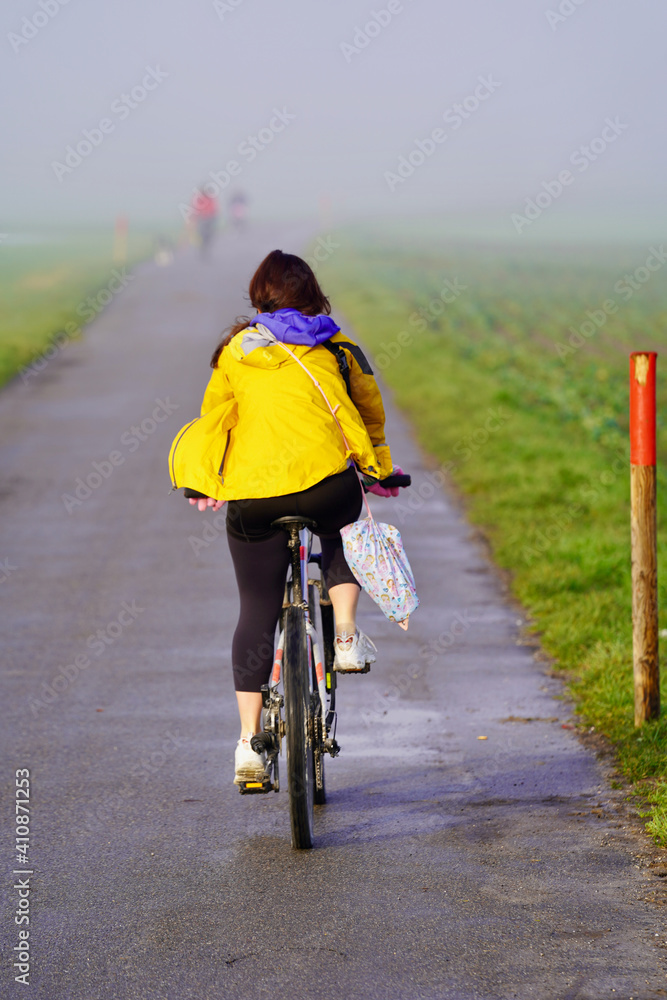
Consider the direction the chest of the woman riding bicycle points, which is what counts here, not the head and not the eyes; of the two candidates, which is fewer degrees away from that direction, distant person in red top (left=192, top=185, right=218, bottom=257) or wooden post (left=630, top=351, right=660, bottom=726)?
the distant person in red top

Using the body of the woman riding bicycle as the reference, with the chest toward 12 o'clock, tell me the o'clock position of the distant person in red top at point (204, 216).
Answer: The distant person in red top is roughly at 12 o'clock from the woman riding bicycle.

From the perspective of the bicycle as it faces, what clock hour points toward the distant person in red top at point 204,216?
The distant person in red top is roughly at 12 o'clock from the bicycle.

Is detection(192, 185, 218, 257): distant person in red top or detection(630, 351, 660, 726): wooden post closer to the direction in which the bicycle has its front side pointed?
the distant person in red top

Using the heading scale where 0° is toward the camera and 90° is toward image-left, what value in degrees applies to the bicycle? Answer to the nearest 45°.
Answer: approximately 180°

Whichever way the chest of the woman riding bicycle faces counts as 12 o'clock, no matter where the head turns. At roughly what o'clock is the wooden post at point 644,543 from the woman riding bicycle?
The wooden post is roughly at 2 o'clock from the woman riding bicycle.

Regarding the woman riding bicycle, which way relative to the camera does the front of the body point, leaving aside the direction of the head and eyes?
away from the camera

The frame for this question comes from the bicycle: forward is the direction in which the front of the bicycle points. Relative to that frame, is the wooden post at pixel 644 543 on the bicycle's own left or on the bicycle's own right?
on the bicycle's own right
